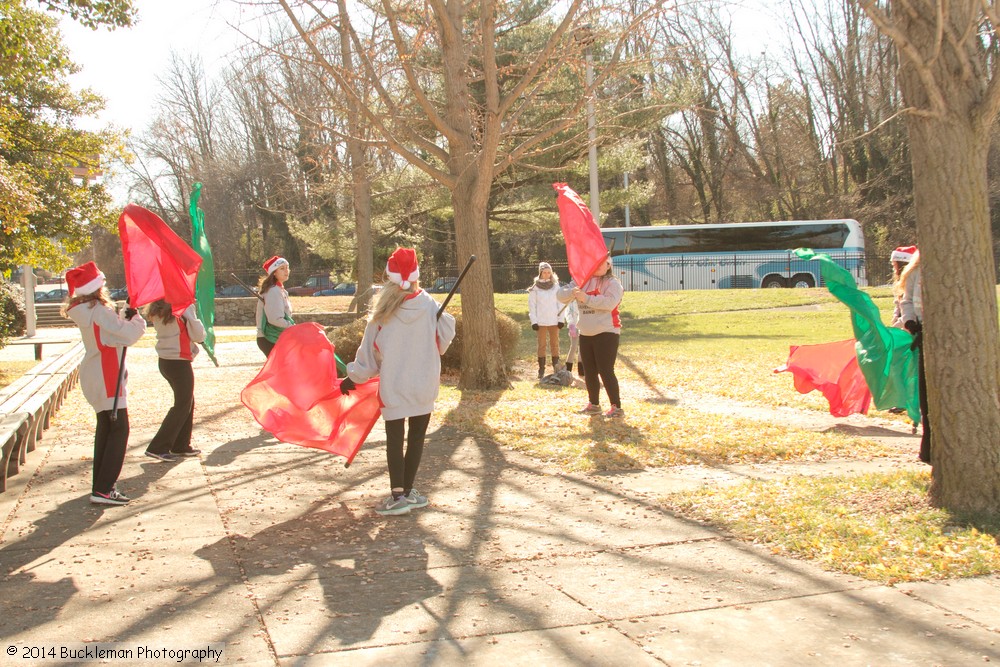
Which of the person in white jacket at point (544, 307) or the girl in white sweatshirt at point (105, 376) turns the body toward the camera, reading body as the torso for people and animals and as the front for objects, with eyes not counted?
the person in white jacket at point (544, 307)

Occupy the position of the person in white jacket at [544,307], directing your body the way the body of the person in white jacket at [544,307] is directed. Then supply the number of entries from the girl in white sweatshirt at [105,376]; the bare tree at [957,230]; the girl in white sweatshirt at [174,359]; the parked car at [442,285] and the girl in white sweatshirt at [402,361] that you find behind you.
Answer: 1

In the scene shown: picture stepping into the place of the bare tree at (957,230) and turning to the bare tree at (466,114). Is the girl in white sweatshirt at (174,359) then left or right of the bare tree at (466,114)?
left

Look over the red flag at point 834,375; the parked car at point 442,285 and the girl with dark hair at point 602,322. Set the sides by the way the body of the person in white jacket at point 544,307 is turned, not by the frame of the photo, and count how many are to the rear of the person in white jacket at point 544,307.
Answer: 1

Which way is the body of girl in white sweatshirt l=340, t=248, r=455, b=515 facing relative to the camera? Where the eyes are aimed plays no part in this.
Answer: away from the camera

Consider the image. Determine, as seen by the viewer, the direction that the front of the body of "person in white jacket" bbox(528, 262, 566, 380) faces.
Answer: toward the camera

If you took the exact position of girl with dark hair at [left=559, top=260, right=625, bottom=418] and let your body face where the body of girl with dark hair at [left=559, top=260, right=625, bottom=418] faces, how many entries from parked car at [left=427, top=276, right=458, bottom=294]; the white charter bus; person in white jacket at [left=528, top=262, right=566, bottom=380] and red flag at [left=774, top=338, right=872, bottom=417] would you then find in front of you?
0

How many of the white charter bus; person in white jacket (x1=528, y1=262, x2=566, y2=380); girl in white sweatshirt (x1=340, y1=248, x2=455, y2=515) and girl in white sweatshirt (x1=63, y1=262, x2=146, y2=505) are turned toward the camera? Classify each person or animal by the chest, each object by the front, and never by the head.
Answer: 1

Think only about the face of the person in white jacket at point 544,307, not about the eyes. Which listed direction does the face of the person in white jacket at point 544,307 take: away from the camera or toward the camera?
toward the camera

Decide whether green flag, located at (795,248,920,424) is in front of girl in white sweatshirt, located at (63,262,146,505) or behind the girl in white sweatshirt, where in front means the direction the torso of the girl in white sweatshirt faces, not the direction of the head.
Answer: in front

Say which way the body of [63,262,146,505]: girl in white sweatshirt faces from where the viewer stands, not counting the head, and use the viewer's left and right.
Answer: facing to the right of the viewer

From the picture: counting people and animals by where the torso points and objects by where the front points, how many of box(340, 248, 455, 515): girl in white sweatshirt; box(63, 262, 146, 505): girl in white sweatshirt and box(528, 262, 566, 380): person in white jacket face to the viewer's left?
0

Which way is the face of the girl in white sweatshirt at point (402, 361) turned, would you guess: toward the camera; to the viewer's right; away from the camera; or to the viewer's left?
away from the camera

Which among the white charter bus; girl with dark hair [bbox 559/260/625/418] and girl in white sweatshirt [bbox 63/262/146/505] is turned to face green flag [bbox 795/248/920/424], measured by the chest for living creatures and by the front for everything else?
the girl in white sweatshirt

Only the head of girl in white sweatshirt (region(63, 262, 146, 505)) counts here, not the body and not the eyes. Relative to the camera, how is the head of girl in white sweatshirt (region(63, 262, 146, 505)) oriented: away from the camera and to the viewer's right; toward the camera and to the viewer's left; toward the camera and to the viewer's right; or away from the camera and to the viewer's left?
away from the camera and to the viewer's right
